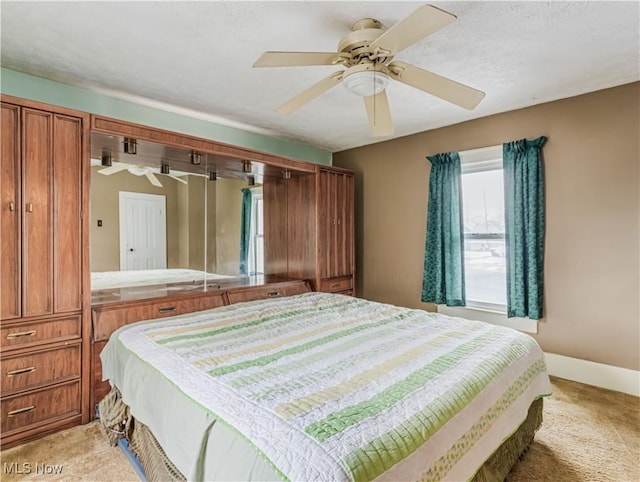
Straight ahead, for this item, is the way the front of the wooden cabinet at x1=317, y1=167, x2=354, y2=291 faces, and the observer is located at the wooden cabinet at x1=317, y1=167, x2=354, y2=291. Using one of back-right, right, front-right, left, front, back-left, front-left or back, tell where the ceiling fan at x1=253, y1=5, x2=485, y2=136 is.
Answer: front-right

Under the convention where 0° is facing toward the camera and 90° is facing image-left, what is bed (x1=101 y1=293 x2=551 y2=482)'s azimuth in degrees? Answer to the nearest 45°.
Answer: approximately 315°

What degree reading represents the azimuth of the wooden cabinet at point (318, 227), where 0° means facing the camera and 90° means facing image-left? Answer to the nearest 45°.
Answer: approximately 315°

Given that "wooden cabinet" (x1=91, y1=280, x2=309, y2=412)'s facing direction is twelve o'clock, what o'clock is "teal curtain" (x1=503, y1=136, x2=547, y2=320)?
The teal curtain is roughly at 11 o'clock from the wooden cabinet.

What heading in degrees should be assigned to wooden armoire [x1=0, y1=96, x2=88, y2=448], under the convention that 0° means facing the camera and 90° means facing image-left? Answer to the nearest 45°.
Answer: approximately 315°

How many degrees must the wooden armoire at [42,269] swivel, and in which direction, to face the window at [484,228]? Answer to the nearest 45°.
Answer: approximately 45° to its left

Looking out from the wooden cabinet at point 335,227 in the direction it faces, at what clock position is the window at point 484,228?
The window is roughly at 11 o'clock from the wooden cabinet.

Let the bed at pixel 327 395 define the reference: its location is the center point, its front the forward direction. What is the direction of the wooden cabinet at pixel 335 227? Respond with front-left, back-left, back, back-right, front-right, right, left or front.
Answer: back-left

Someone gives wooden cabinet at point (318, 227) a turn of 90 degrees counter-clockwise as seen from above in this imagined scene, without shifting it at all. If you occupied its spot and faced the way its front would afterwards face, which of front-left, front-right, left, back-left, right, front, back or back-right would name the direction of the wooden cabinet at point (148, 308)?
back

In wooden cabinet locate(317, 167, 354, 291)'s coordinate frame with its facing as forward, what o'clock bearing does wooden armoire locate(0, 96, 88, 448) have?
The wooden armoire is roughly at 3 o'clock from the wooden cabinet.

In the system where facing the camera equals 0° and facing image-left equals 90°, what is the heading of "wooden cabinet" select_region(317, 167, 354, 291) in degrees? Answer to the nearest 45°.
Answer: approximately 315°

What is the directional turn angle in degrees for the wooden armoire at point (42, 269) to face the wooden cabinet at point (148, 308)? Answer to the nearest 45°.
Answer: approximately 45° to its left

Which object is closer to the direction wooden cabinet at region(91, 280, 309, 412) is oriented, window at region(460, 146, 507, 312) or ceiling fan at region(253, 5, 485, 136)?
the ceiling fan

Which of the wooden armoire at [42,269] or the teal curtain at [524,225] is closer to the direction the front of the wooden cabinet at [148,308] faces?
the teal curtain

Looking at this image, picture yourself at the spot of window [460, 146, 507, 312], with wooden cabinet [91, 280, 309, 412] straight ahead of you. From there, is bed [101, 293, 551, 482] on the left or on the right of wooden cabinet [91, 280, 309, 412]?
left

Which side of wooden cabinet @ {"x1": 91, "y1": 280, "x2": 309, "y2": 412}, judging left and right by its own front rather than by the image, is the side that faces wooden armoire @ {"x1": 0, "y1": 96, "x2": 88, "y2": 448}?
right
